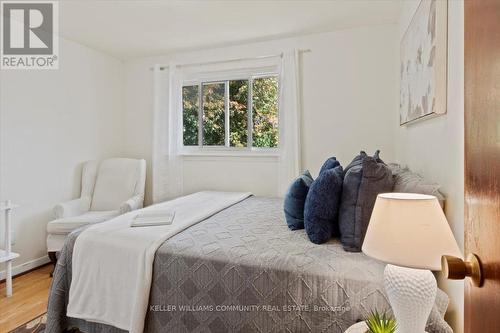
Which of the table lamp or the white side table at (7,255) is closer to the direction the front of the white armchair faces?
the white side table

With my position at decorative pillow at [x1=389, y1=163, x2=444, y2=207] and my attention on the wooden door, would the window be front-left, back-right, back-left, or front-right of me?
back-right

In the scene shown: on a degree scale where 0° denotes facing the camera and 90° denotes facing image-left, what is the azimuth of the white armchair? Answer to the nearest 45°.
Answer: approximately 45°

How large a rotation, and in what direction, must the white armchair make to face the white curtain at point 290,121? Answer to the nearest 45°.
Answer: approximately 90° to its left

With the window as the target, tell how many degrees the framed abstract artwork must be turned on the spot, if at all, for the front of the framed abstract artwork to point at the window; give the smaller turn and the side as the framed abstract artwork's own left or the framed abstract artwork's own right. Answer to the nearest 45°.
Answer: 0° — it already faces it

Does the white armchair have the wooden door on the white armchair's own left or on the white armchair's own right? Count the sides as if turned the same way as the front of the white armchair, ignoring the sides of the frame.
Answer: on the white armchair's own left

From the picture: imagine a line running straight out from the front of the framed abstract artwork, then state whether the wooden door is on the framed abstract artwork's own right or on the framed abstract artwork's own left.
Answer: on the framed abstract artwork's own left

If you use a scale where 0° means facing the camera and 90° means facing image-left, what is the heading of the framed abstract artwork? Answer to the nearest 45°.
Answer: approximately 45°

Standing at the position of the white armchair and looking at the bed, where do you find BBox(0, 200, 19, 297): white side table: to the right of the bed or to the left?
right
